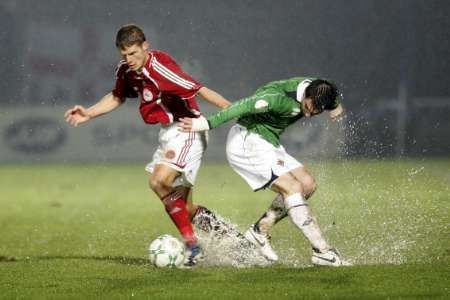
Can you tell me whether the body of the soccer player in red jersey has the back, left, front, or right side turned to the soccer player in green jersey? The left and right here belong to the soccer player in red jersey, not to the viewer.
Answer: left
